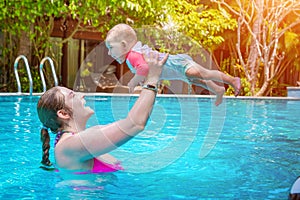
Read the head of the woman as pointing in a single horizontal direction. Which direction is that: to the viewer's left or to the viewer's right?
to the viewer's right

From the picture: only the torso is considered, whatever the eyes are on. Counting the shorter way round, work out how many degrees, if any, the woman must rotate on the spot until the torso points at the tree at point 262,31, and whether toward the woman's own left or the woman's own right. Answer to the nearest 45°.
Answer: approximately 45° to the woman's own left

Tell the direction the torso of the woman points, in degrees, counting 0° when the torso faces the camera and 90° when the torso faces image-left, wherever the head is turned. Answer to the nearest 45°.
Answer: approximately 270°
